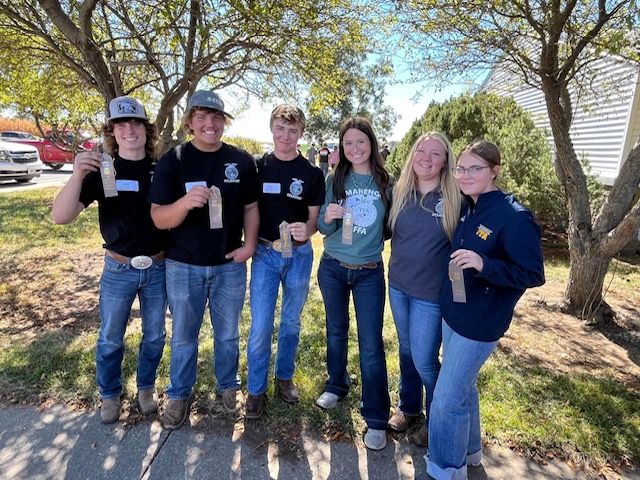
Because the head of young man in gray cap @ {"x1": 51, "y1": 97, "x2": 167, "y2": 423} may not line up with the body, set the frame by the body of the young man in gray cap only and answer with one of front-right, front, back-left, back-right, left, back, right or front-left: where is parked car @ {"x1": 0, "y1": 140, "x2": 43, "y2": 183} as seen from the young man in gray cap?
back

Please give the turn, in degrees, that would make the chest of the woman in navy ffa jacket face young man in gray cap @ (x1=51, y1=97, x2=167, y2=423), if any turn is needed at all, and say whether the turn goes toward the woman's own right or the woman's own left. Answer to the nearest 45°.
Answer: approximately 45° to the woman's own right

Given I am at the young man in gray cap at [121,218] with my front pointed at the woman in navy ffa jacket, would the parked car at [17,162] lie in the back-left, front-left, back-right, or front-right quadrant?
back-left

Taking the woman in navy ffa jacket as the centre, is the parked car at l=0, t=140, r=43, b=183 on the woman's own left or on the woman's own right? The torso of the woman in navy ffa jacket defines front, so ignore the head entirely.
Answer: on the woman's own right

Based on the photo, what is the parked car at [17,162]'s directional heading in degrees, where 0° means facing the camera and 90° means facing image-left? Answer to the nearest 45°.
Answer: approximately 315°
